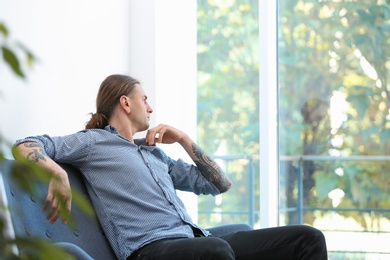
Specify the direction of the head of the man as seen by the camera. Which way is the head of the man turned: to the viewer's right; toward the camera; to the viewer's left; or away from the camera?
to the viewer's right

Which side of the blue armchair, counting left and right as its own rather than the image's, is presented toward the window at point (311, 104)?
left

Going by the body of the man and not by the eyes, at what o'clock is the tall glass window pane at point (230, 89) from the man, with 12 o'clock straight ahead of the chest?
The tall glass window pane is roughly at 8 o'clock from the man.

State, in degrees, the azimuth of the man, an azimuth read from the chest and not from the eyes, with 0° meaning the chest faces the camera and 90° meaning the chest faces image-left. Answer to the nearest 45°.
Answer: approximately 315°

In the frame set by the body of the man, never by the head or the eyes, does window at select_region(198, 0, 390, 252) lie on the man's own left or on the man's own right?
on the man's own left
